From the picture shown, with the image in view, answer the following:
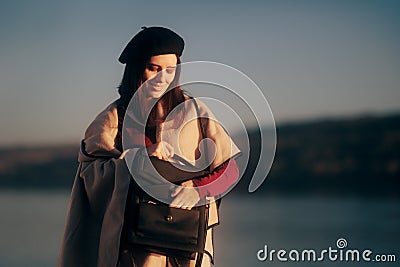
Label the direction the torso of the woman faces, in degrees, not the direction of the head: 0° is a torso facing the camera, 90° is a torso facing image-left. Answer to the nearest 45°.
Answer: approximately 0°
